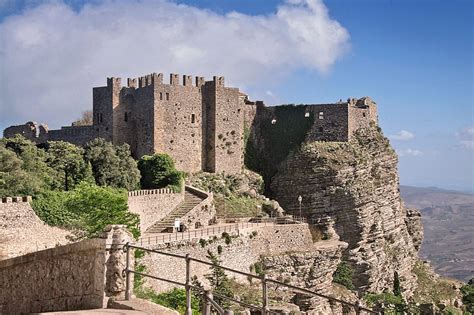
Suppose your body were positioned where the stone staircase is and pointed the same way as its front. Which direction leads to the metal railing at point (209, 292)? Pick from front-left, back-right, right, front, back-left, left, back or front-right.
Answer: front-left

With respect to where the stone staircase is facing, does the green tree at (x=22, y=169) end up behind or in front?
in front

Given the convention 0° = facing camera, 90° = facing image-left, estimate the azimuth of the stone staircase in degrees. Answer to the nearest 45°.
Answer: approximately 45°

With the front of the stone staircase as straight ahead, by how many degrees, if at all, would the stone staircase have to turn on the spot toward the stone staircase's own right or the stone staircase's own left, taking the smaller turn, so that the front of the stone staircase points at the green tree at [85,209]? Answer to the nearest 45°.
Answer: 0° — it already faces it

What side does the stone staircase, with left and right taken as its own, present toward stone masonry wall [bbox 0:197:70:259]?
front

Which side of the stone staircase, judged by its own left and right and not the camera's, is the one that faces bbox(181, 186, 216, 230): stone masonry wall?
left

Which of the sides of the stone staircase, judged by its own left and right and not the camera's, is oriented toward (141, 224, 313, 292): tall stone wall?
left

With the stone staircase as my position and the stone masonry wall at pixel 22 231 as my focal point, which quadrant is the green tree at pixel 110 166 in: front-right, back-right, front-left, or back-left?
front-right

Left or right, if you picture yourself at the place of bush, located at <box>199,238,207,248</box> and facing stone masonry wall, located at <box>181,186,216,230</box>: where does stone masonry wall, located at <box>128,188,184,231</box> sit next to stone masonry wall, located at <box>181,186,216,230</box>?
left

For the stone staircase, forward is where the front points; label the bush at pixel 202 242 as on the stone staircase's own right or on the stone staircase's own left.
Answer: on the stone staircase's own left

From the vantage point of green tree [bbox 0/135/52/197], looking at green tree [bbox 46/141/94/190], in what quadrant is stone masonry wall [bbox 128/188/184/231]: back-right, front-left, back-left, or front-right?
front-right
